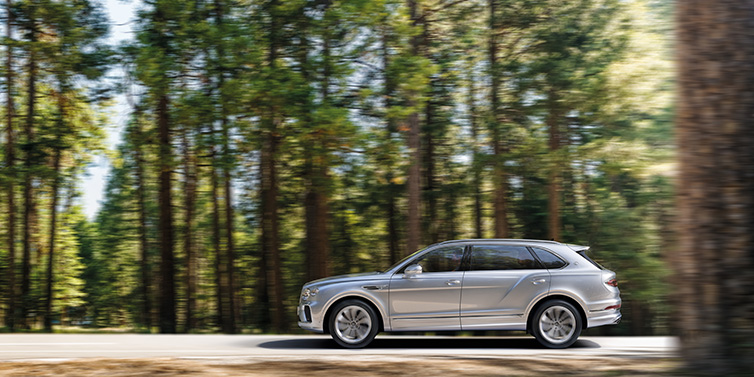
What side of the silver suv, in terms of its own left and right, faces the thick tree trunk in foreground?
left

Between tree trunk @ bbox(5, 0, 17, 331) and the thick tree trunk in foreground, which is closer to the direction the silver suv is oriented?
the tree trunk

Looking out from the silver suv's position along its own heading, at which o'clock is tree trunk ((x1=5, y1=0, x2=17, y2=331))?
The tree trunk is roughly at 1 o'clock from the silver suv.

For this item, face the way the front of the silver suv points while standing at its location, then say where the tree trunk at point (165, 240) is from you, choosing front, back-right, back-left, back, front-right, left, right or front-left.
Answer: front-right

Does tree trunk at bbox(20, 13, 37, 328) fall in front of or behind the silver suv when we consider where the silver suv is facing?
in front

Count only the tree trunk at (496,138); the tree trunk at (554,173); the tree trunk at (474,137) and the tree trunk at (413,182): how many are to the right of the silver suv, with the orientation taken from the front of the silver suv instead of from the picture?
4

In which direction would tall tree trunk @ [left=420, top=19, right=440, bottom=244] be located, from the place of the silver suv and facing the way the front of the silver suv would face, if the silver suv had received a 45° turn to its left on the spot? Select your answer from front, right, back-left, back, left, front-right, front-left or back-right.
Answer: back-right

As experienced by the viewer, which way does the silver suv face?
facing to the left of the viewer

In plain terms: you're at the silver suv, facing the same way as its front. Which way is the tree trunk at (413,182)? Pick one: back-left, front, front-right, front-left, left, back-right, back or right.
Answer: right

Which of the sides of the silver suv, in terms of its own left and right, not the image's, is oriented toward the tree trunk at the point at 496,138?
right
